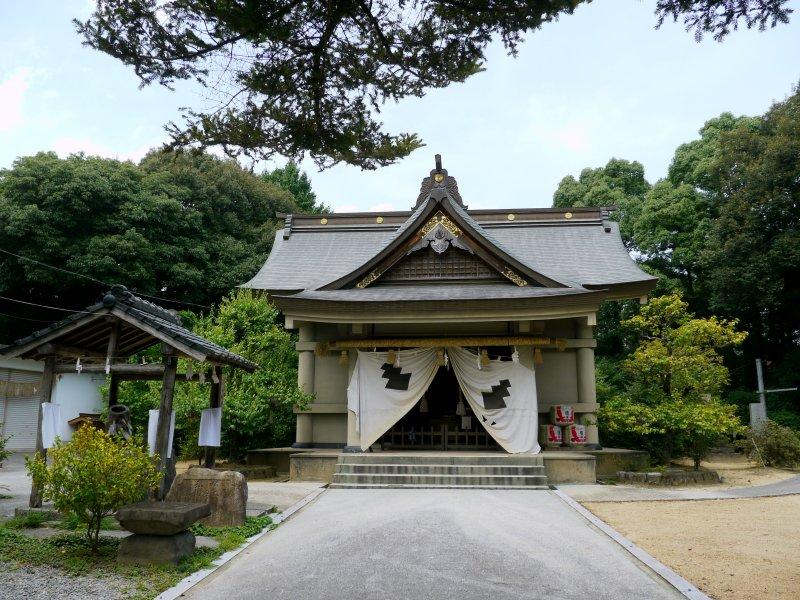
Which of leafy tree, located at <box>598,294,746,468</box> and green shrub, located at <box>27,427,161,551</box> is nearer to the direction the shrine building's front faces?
the green shrub

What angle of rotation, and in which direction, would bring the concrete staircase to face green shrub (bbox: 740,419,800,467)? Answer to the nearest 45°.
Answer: approximately 135° to its left

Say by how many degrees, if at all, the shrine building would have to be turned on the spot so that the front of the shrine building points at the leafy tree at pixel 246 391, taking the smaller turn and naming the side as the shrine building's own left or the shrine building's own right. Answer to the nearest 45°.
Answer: approximately 90° to the shrine building's own right

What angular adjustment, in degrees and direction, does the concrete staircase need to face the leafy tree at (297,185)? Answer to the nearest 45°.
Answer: approximately 180°

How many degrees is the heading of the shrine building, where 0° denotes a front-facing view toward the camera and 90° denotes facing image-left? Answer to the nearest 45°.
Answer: approximately 0°

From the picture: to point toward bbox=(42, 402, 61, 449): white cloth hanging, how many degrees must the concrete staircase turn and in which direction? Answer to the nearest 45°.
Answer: approximately 45° to its right

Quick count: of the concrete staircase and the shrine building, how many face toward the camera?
2

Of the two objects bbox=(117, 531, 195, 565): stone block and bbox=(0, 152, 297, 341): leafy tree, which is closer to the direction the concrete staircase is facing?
the stone block

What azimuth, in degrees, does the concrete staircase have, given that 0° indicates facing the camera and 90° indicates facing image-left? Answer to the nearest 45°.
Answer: approximately 0°

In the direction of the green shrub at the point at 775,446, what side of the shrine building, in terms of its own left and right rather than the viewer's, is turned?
left
